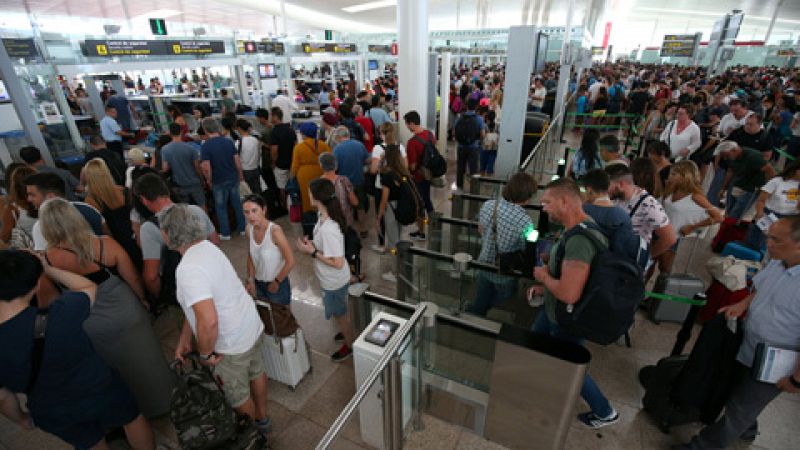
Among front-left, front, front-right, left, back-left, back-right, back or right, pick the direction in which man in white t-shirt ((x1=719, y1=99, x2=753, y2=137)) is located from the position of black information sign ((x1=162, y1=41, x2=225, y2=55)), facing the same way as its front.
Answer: front-left

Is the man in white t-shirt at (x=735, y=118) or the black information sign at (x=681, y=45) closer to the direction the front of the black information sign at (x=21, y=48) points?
the man in white t-shirt

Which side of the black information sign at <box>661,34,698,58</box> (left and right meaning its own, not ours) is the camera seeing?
front

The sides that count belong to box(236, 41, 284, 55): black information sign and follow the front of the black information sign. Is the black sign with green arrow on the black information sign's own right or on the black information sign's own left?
on the black information sign's own right

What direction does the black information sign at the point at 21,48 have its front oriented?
toward the camera

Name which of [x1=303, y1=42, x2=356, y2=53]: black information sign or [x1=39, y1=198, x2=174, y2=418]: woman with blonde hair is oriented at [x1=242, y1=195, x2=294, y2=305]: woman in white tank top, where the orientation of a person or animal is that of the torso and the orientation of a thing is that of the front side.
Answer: the black information sign

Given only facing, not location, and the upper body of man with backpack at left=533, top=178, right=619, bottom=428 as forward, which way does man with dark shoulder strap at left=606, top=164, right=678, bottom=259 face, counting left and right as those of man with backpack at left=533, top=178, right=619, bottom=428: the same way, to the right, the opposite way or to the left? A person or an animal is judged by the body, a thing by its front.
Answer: the same way

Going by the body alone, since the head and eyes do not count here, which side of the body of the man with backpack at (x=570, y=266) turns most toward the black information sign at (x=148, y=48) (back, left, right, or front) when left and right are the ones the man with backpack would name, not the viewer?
front

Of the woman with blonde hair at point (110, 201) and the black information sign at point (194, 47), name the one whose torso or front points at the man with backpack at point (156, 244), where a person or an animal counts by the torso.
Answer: the black information sign

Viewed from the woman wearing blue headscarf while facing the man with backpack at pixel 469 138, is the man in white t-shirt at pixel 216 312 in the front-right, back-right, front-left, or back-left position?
back-right

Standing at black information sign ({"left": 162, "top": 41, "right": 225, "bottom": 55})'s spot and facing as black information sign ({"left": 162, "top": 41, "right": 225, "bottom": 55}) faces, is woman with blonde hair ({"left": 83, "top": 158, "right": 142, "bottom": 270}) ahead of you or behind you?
ahead

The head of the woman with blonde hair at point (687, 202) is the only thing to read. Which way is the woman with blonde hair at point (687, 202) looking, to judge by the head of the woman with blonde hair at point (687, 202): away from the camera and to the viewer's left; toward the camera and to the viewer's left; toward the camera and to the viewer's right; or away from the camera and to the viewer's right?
toward the camera and to the viewer's left

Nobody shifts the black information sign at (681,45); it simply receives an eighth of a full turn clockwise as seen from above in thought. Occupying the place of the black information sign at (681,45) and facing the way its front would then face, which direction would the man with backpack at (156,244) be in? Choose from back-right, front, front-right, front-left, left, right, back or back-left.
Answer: front-left

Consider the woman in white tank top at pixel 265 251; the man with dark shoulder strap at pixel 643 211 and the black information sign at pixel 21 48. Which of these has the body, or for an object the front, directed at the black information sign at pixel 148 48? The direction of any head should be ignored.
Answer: the man with dark shoulder strap
